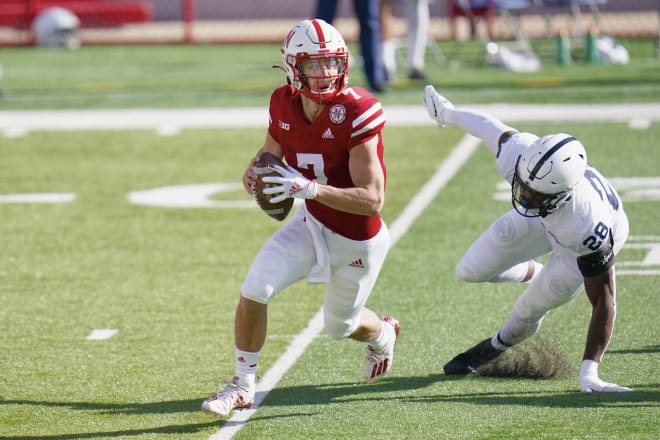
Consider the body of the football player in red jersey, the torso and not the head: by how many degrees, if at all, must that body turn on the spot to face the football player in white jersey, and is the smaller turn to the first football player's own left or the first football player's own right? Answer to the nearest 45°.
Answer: approximately 135° to the first football player's own left

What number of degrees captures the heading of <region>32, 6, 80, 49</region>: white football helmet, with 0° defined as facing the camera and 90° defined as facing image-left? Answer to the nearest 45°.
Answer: approximately 270°

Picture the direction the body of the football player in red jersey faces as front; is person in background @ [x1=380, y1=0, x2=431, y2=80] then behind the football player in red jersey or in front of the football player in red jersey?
behind

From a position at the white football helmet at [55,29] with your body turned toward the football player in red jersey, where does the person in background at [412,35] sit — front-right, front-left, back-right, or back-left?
front-left

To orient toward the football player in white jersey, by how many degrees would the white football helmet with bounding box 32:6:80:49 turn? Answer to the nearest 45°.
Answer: approximately 90° to its right

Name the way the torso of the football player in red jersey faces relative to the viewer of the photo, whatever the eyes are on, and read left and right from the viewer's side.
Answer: facing the viewer and to the left of the viewer

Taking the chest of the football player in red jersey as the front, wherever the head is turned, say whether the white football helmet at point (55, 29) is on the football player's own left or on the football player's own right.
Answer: on the football player's own right
